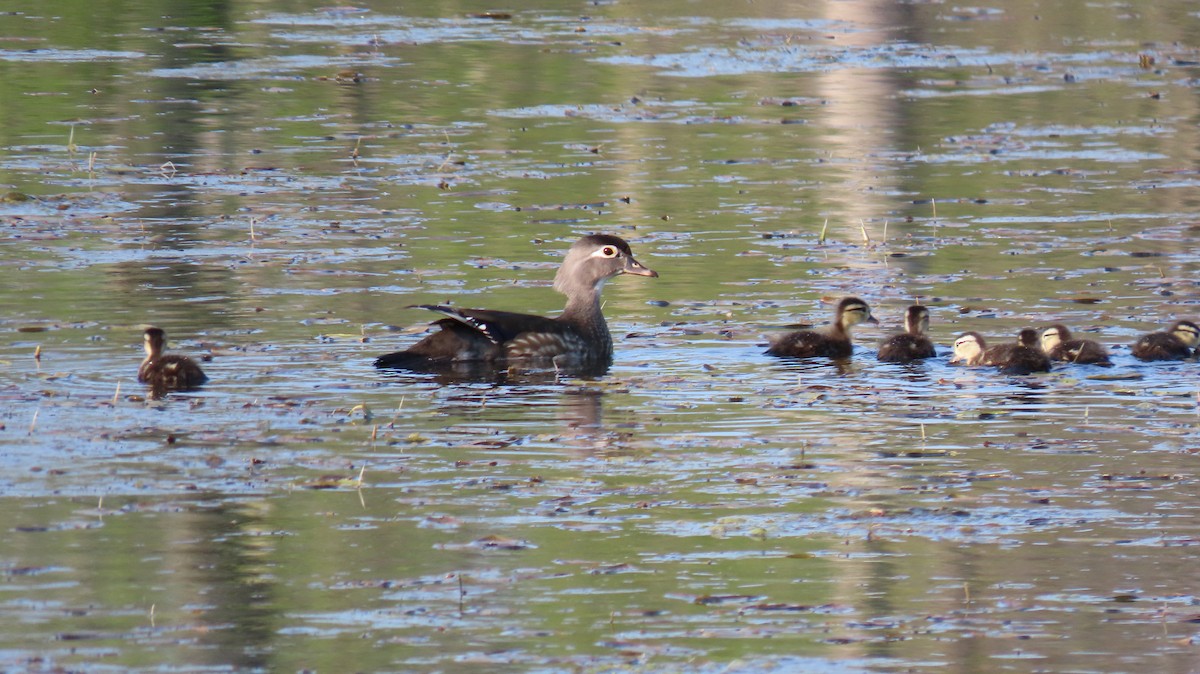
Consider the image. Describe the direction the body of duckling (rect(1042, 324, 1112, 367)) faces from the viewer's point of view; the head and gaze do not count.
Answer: to the viewer's left

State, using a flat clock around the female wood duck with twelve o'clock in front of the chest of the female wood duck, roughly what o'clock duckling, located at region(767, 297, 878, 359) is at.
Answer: The duckling is roughly at 12 o'clock from the female wood duck.

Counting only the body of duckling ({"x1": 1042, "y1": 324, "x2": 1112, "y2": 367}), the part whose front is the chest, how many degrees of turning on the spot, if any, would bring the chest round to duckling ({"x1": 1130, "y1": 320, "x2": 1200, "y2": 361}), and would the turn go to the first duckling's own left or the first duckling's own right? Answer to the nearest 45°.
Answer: approximately 180°

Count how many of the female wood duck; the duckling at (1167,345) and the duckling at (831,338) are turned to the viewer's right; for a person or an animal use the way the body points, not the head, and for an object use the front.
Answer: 3

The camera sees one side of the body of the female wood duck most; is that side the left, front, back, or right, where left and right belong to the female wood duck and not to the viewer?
right

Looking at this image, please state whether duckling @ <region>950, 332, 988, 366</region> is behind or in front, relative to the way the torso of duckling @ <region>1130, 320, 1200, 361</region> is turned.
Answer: behind

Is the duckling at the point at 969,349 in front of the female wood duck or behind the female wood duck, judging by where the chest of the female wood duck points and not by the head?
in front

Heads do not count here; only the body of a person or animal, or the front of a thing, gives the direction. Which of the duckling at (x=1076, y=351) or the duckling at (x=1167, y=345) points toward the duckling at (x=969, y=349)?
the duckling at (x=1076, y=351)

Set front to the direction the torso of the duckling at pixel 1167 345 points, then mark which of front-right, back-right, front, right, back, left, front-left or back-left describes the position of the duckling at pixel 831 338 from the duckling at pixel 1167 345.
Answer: back

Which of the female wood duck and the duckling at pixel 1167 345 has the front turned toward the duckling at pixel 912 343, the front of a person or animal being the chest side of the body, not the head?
the female wood duck

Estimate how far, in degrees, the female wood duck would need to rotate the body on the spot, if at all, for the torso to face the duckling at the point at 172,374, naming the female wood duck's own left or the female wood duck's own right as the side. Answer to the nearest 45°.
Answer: approximately 135° to the female wood duck's own right

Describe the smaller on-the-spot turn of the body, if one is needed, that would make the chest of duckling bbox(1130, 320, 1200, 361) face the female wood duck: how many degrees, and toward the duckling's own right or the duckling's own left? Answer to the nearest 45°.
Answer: approximately 180°

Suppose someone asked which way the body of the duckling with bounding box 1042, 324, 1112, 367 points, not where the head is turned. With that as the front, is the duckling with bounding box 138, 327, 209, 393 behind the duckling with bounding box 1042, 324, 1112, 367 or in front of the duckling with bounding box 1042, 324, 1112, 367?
in front

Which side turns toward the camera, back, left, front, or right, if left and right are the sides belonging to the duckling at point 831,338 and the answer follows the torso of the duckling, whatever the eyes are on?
right

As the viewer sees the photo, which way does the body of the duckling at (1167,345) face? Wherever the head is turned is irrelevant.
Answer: to the viewer's right

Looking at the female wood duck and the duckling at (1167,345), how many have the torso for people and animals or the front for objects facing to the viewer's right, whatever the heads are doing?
2

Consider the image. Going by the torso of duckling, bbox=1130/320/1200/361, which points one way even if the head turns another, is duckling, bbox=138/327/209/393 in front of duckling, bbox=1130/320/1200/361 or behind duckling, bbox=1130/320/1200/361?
behind

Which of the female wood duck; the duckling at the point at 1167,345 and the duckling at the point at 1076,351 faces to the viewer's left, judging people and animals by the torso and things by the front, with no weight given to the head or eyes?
the duckling at the point at 1076,351

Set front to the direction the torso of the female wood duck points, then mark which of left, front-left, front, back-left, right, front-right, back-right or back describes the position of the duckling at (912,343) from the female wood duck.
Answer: front

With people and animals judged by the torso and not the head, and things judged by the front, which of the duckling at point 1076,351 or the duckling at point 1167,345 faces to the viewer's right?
the duckling at point 1167,345
